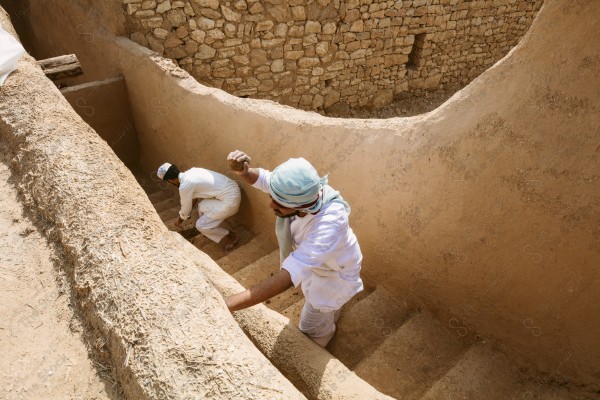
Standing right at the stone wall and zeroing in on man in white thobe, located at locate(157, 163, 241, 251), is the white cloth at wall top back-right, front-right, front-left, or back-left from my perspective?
front-right

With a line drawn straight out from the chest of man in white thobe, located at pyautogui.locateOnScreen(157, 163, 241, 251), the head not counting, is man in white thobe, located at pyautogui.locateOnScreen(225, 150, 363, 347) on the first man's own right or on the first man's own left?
on the first man's own left

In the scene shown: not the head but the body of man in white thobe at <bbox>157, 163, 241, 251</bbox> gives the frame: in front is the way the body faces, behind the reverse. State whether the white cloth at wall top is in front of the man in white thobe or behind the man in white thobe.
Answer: in front

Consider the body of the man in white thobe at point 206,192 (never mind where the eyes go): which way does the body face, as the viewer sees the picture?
to the viewer's left

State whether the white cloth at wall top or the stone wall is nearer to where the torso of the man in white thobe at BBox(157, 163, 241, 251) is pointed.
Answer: the white cloth at wall top

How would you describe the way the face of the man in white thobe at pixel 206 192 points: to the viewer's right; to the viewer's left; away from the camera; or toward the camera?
to the viewer's left

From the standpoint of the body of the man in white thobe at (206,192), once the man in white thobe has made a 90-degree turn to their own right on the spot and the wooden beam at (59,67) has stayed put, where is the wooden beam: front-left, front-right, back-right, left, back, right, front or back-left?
front-left
